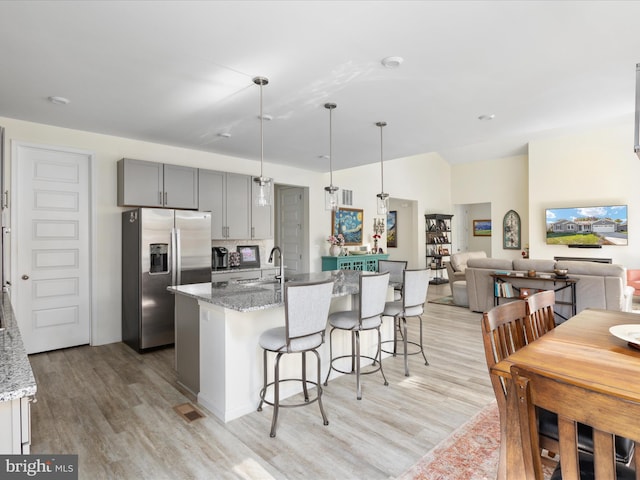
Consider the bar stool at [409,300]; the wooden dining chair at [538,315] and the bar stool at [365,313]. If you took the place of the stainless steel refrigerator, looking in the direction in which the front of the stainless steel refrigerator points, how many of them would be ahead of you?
3

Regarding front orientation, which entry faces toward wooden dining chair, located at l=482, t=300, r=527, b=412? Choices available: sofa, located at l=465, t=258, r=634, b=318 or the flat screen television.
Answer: the flat screen television

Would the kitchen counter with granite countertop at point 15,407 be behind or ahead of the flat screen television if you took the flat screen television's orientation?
ahead

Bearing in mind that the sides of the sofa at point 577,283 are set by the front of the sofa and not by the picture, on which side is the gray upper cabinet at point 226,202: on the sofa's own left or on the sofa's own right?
on the sofa's own left

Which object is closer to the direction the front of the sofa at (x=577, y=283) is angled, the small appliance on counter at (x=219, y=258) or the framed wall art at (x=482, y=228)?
the framed wall art

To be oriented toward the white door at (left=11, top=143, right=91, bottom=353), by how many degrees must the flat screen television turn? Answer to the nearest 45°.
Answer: approximately 45° to its right

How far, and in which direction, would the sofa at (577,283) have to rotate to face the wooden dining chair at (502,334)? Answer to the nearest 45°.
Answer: approximately 180°

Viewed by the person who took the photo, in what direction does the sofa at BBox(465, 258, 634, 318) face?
facing away from the viewer

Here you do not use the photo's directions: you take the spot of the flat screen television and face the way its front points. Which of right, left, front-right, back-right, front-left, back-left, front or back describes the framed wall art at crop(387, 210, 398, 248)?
right

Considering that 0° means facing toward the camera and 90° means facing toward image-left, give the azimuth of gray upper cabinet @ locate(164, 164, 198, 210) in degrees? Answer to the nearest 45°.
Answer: approximately 315°

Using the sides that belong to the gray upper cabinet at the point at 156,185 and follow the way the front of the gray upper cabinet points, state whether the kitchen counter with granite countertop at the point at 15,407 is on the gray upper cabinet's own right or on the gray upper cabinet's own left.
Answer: on the gray upper cabinet's own right

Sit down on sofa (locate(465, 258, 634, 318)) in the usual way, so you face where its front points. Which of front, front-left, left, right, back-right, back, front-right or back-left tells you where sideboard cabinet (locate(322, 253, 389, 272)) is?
left

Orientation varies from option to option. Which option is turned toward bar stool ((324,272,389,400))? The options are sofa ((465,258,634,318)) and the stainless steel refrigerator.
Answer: the stainless steel refrigerator

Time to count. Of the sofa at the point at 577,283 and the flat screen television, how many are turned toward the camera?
1

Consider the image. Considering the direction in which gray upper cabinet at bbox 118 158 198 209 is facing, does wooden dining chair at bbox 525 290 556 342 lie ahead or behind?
ahead

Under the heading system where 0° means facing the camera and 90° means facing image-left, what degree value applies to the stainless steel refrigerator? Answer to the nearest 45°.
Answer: approximately 315°
